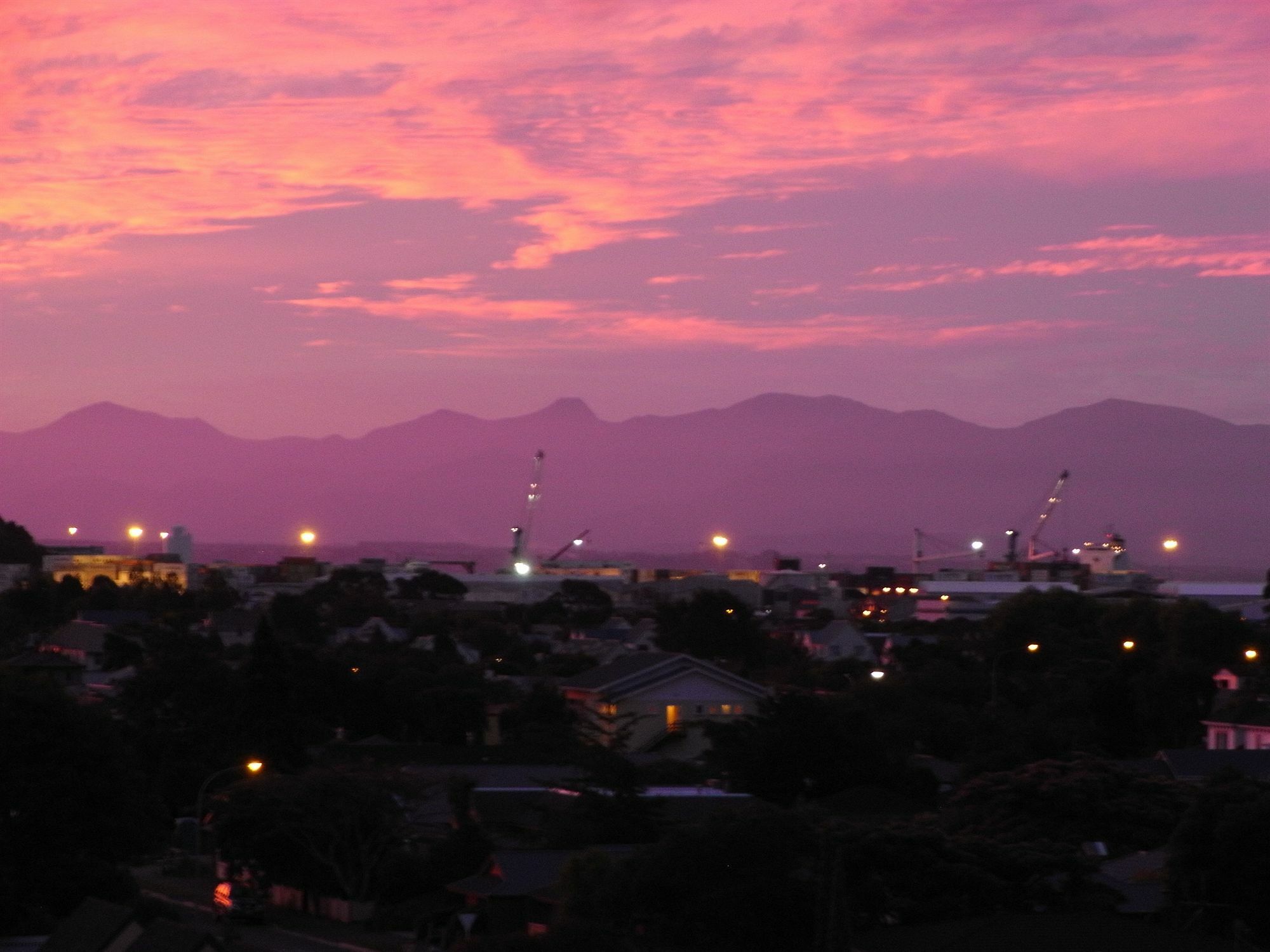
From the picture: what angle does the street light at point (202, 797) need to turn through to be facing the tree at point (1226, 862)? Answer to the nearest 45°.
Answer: approximately 45° to its right

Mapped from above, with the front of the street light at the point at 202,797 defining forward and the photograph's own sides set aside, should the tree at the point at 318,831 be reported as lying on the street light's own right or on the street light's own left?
on the street light's own right

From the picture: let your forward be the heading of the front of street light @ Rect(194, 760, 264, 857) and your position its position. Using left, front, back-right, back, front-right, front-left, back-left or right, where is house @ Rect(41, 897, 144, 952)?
right

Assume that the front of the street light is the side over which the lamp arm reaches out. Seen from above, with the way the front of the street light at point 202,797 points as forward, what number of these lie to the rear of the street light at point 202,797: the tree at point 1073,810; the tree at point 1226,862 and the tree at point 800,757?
0

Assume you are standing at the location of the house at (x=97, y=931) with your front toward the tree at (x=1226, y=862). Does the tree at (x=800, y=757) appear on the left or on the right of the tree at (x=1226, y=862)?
left

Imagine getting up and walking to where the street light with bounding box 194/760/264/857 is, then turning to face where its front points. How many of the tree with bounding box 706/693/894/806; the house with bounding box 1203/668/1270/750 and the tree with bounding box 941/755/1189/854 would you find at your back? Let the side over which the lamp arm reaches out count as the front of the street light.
0

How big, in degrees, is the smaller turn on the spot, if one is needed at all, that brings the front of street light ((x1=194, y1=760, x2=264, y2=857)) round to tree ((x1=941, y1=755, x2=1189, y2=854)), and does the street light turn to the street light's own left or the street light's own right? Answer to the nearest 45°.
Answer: approximately 45° to the street light's own right

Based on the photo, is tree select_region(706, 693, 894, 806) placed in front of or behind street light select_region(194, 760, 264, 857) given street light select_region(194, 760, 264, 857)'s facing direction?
in front

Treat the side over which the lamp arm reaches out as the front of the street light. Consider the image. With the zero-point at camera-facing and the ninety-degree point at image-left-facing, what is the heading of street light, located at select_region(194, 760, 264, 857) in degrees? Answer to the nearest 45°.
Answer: approximately 270°

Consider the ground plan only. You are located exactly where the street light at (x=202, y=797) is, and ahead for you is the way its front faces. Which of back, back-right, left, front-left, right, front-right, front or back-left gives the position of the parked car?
right

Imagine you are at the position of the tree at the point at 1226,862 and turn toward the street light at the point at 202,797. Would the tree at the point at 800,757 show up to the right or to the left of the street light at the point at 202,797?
right

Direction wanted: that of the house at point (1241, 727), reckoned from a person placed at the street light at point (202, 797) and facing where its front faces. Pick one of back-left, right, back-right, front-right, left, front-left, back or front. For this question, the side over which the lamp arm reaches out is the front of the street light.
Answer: front
